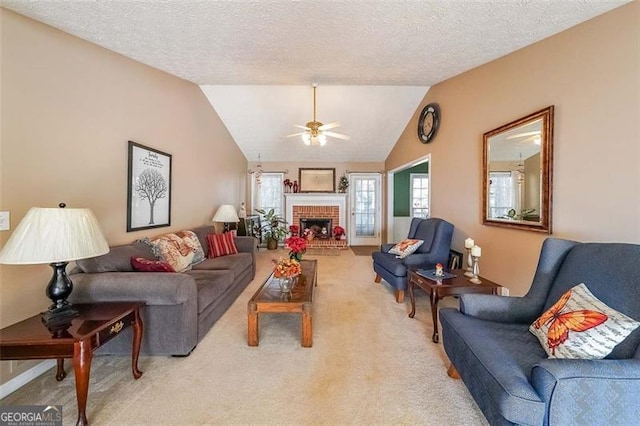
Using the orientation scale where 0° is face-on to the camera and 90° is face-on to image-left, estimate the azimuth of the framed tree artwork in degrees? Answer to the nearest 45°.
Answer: approximately 315°

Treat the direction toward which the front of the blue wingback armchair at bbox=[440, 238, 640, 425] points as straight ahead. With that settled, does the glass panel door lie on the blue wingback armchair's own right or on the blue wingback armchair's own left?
on the blue wingback armchair's own right

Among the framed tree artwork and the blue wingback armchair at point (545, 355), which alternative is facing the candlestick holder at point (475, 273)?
the framed tree artwork

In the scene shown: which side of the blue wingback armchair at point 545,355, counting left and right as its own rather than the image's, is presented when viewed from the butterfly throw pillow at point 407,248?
right

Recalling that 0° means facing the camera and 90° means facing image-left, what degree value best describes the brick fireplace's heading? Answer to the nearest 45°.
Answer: approximately 0°

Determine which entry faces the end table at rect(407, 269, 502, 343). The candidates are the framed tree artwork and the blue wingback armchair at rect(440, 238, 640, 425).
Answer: the framed tree artwork

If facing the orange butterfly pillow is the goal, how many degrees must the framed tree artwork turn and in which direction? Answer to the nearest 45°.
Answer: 0° — it already faces it

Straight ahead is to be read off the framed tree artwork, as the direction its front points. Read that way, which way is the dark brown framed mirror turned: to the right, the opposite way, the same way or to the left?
to the right

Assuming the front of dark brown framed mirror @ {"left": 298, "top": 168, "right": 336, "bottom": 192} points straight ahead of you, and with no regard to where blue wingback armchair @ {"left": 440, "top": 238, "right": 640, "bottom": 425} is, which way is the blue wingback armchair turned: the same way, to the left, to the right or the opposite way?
to the right
